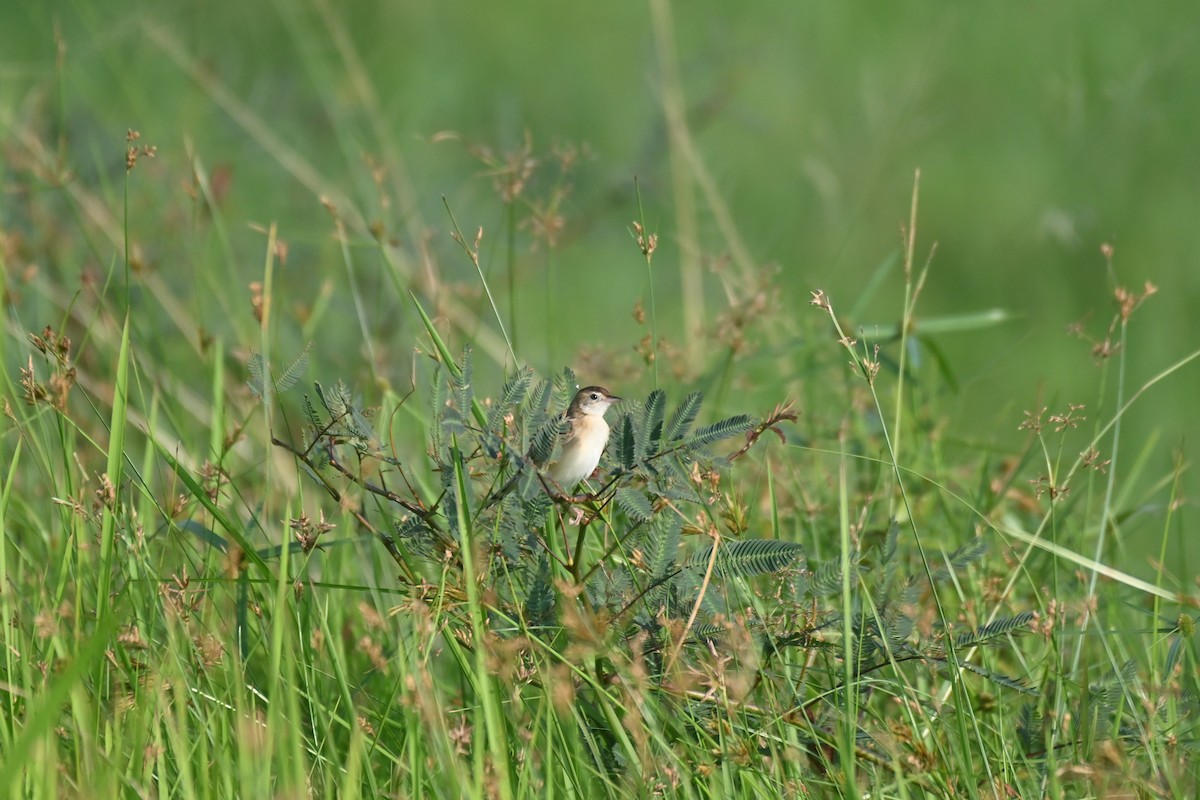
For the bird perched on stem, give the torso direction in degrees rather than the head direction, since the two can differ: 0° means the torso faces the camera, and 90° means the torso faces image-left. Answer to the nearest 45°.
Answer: approximately 315°
